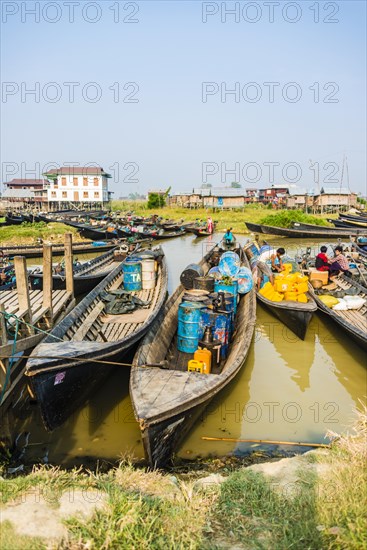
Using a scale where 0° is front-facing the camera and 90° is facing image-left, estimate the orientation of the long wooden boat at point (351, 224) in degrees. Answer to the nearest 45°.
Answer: approximately 90°

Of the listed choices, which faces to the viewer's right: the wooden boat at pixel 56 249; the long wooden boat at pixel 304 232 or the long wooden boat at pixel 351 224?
the wooden boat

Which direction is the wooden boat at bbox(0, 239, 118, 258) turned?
to the viewer's right

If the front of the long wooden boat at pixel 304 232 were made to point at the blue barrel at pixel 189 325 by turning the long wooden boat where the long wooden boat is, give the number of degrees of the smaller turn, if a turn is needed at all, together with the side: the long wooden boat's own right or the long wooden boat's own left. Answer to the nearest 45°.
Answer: approximately 90° to the long wooden boat's own left

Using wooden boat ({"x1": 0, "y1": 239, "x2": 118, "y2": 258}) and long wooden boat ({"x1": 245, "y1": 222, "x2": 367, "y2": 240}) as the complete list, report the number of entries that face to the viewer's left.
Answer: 1

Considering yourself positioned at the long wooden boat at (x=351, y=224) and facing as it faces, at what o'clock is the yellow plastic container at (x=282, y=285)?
The yellow plastic container is roughly at 9 o'clock from the long wooden boat.

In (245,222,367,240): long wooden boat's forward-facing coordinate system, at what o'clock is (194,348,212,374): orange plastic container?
The orange plastic container is roughly at 9 o'clock from the long wooden boat.

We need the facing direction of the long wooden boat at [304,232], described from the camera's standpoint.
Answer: facing to the left of the viewer
